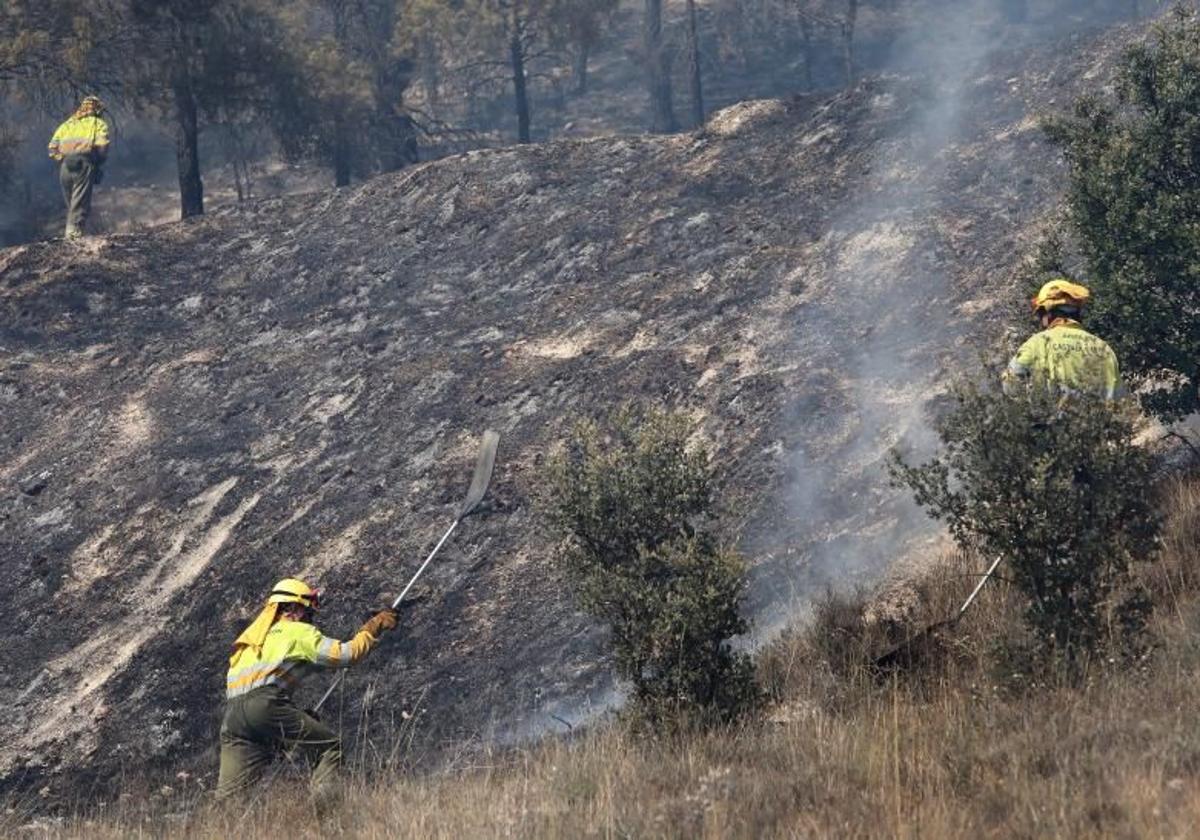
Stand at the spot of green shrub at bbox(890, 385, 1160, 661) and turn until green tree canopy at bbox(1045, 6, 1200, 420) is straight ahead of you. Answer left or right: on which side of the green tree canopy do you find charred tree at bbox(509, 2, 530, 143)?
left

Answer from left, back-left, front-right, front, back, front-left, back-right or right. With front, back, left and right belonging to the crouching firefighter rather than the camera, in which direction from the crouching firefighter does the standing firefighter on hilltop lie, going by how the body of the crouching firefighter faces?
front-left

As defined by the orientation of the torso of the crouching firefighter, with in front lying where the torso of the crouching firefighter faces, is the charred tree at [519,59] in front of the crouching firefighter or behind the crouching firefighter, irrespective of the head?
in front

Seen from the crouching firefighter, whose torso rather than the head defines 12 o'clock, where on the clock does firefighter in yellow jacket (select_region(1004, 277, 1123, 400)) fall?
The firefighter in yellow jacket is roughly at 2 o'clock from the crouching firefighter.

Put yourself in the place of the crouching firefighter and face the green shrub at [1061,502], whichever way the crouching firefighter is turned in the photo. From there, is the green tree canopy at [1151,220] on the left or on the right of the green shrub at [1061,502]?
left

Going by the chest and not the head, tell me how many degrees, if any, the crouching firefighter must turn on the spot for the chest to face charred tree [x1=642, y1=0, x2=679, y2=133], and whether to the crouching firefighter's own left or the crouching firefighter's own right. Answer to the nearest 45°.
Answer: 0° — they already face it

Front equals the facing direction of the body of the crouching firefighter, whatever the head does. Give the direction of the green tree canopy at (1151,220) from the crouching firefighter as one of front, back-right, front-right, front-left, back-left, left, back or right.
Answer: front-right

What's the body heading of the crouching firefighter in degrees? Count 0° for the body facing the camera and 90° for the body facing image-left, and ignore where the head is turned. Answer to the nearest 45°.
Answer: approximately 225°
